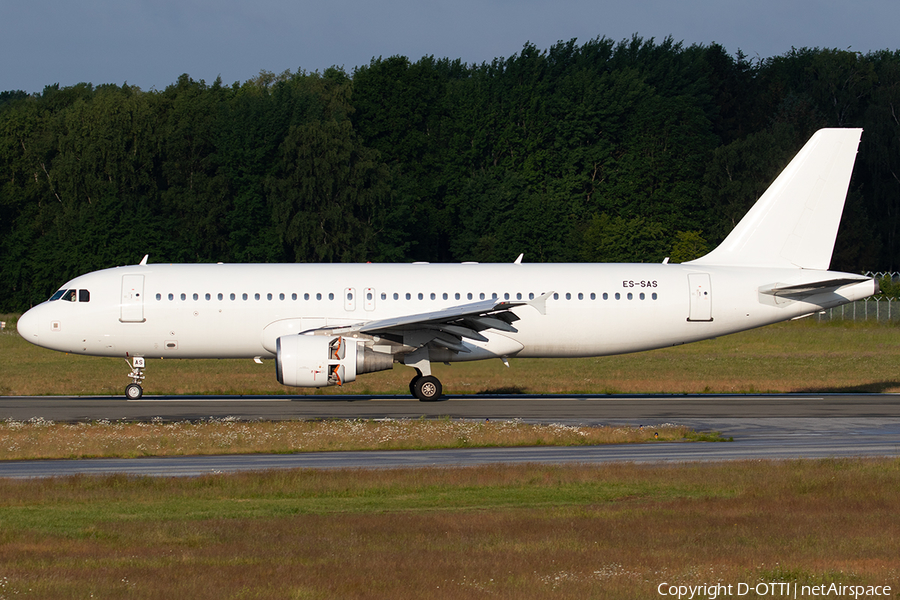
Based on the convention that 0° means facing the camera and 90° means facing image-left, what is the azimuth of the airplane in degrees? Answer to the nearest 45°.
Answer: approximately 90°
